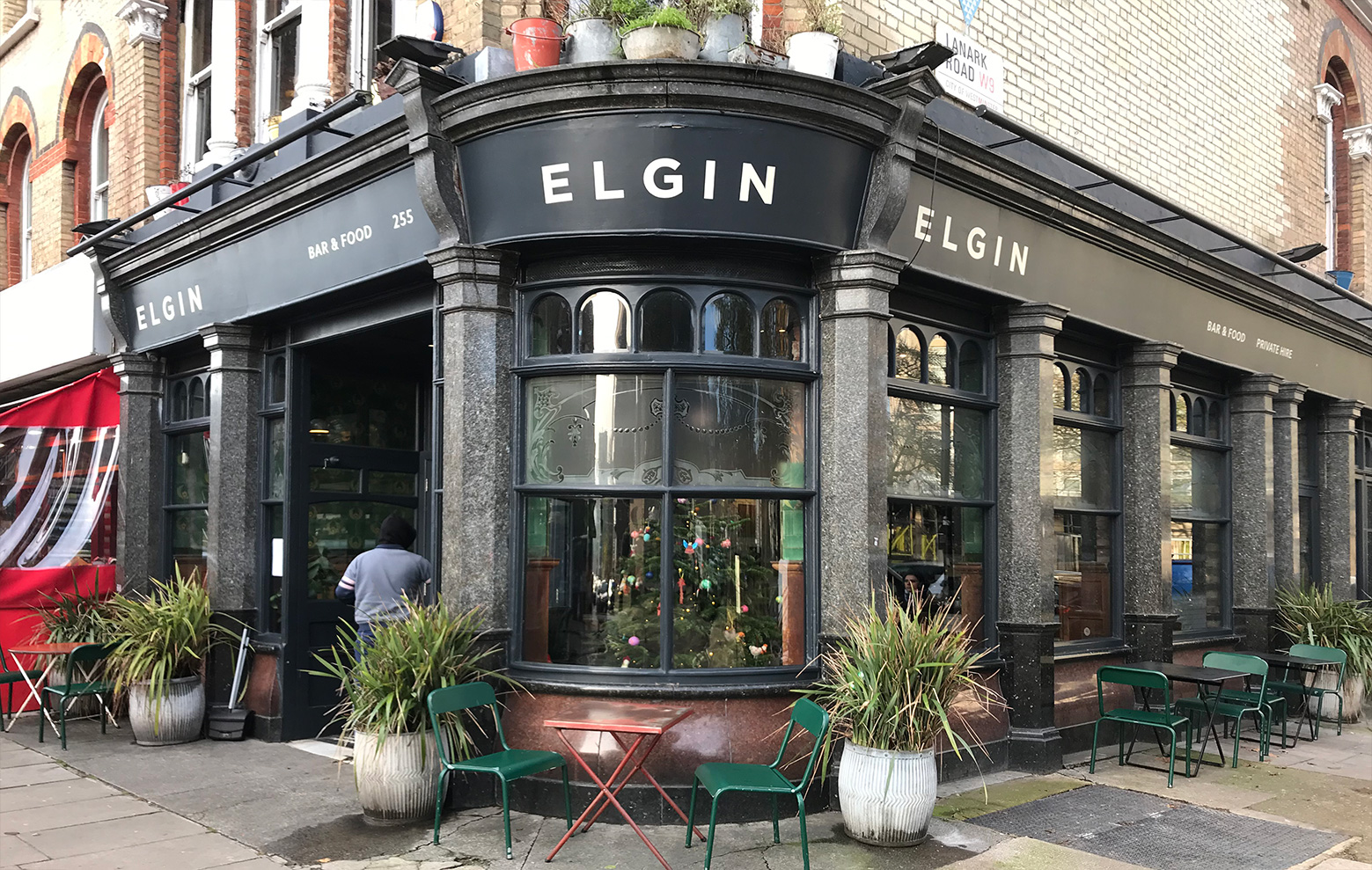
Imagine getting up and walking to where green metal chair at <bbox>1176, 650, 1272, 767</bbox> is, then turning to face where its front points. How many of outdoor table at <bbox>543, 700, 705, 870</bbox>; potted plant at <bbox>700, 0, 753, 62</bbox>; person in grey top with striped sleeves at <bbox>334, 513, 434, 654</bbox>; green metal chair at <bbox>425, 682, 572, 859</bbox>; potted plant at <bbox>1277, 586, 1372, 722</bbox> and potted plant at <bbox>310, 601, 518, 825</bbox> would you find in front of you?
5

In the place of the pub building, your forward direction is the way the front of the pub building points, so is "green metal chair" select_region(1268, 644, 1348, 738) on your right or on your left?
on your left

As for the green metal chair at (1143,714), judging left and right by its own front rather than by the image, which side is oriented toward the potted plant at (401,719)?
back

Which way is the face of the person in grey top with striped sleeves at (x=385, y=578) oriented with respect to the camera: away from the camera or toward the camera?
away from the camera

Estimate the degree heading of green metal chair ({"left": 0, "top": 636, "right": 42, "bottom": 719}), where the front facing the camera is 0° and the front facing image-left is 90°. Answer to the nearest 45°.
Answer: approximately 270°

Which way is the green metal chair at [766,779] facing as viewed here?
to the viewer's left

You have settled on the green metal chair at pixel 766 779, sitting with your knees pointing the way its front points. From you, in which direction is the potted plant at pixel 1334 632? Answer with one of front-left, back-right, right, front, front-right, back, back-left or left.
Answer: back-right

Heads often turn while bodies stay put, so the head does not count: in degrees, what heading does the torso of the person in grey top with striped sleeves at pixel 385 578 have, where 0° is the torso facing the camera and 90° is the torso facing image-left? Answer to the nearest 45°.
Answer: approximately 180°

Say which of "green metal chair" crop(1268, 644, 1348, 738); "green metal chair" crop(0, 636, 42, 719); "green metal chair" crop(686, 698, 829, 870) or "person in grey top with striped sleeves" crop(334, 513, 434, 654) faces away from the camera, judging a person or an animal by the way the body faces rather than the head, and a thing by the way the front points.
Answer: the person in grey top with striped sleeves

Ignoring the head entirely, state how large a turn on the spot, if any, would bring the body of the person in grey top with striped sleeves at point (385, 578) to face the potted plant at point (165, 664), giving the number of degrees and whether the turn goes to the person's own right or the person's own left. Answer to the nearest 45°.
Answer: approximately 45° to the person's own left
